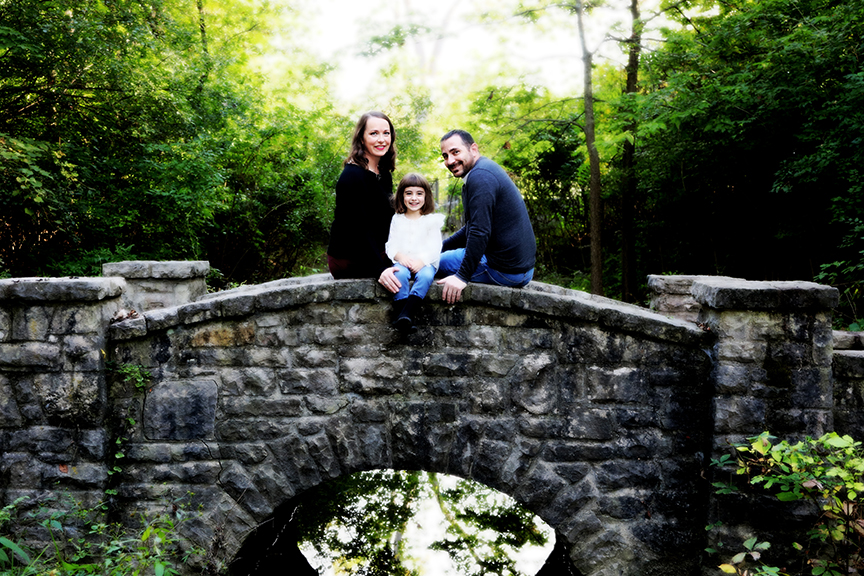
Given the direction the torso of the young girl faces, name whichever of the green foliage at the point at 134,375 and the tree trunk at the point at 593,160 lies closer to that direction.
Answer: the green foliage

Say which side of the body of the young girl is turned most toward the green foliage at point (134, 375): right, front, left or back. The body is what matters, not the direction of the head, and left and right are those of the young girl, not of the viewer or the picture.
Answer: right

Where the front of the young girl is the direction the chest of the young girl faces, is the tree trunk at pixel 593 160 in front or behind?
behind

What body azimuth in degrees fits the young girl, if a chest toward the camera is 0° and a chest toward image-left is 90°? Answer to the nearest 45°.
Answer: approximately 0°
